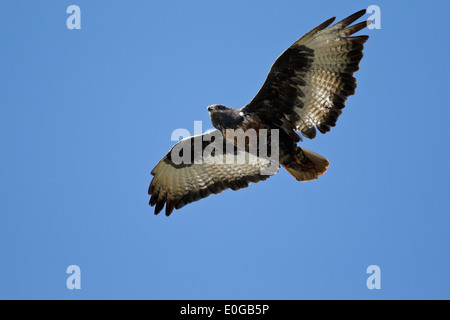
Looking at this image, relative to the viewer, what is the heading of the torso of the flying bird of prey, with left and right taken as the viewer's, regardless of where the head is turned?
facing to the left of the viewer
